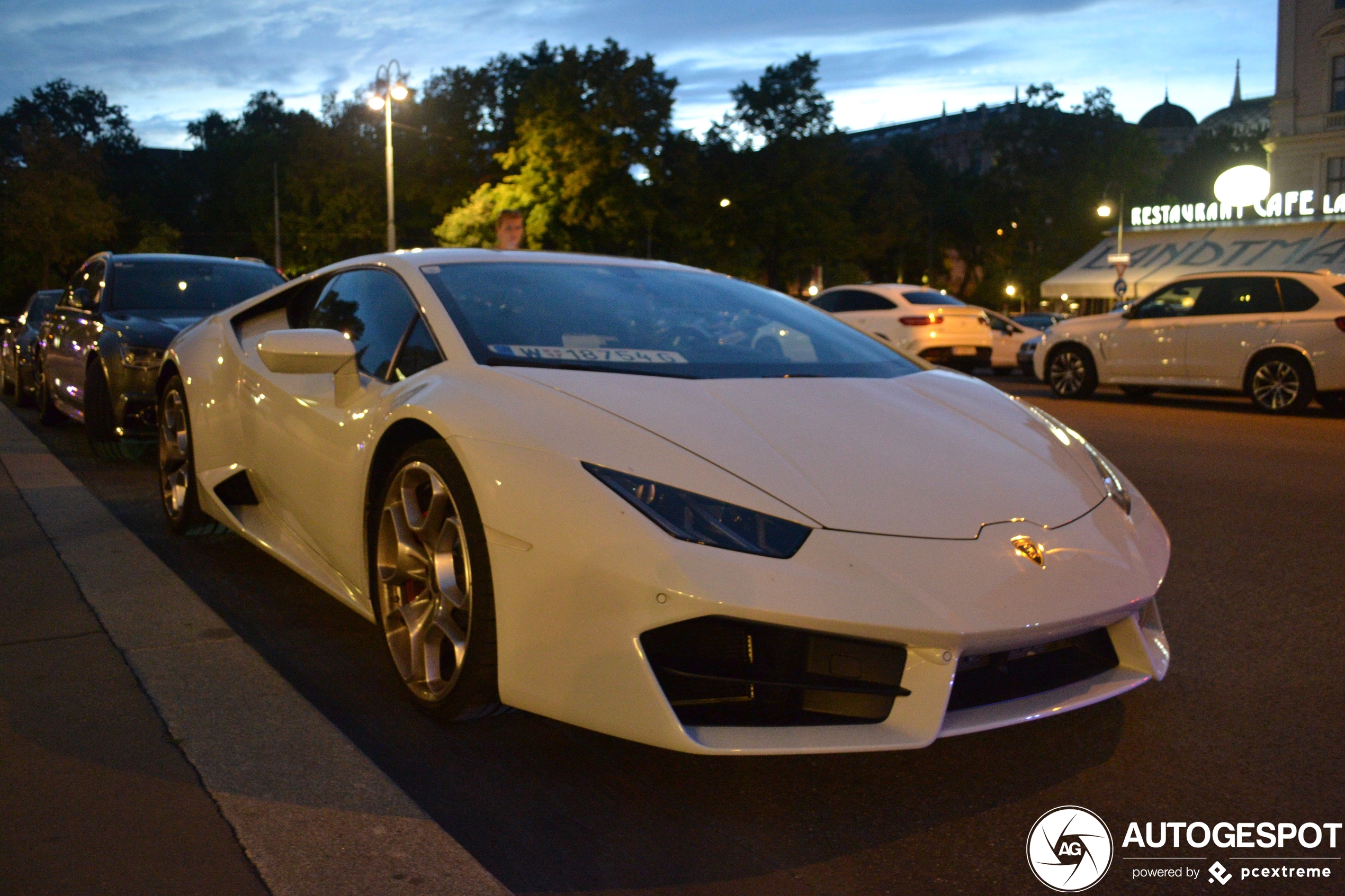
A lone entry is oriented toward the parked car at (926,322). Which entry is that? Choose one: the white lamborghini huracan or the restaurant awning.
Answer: the restaurant awning

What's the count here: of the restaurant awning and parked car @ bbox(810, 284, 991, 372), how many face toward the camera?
1

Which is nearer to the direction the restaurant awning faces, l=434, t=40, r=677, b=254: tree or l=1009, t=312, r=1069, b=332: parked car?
the parked car

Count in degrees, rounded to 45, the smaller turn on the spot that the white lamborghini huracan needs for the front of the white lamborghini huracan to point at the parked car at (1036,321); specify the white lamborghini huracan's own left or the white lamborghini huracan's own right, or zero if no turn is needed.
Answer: approximately 135° to the white lamborghini huracan's own left

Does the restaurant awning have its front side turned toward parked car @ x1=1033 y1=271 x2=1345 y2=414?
yes

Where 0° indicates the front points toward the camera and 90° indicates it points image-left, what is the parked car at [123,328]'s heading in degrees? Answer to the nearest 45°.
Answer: approximately 315°

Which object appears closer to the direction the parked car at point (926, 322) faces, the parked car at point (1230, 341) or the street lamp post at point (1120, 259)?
the street lamp post

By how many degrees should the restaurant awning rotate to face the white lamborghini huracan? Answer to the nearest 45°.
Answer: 0° — it already faces it

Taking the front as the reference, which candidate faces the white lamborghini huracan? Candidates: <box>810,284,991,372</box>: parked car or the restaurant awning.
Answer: the restaurant awning

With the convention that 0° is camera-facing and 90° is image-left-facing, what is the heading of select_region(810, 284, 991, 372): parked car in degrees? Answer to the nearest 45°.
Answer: approximately 135°

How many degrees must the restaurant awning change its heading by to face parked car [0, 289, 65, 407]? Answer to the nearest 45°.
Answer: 0° — it already faces it

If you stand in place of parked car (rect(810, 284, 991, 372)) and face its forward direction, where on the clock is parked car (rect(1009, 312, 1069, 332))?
parked car (rect(1009, 312, 1069, 332)) is roughly at 2 o'clock from parked car (rect(810, 284, 991, 372)).
